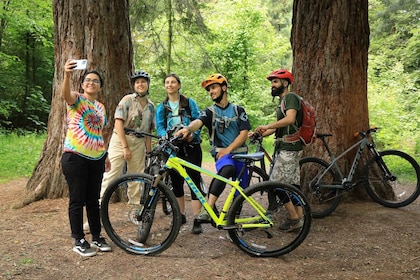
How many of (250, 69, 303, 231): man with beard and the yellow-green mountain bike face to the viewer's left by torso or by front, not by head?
2

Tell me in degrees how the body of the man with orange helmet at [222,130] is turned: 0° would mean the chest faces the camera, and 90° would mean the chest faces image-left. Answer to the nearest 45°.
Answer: approximately 45°

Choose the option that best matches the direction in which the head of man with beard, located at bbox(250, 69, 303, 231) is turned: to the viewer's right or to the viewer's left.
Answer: to the viewer's left

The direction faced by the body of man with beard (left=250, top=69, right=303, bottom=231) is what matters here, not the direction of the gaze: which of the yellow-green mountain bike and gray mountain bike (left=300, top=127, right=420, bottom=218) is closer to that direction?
the yellow-green mountain bike

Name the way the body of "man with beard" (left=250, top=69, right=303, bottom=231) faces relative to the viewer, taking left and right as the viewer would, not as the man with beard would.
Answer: facing to the left of the viewer

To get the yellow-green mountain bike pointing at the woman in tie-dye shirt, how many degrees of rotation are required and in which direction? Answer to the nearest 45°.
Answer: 0° — it already faces them

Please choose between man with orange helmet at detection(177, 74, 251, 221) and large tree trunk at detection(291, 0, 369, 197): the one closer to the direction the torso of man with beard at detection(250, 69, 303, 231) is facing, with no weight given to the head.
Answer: the man with orange helmet

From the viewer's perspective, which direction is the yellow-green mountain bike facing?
to the viewer's left

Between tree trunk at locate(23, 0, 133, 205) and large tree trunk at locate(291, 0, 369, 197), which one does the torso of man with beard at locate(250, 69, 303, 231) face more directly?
the tree trunk

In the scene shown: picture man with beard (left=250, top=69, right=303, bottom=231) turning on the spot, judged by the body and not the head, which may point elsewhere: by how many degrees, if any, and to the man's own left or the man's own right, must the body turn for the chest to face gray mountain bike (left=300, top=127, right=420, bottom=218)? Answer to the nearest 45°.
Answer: approximately 135° to the man's own right

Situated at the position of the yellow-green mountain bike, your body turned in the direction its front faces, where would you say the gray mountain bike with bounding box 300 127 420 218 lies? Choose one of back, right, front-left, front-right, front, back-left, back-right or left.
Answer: back-right

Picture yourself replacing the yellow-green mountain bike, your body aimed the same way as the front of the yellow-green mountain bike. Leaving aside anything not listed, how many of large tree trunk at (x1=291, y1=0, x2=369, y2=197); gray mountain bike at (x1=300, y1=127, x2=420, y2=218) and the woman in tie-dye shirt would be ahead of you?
1

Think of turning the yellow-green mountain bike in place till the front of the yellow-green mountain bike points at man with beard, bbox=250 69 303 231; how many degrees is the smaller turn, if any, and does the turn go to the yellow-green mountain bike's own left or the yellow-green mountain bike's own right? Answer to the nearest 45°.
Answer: approximately 135° to the yellow-green mountain bike's own right
